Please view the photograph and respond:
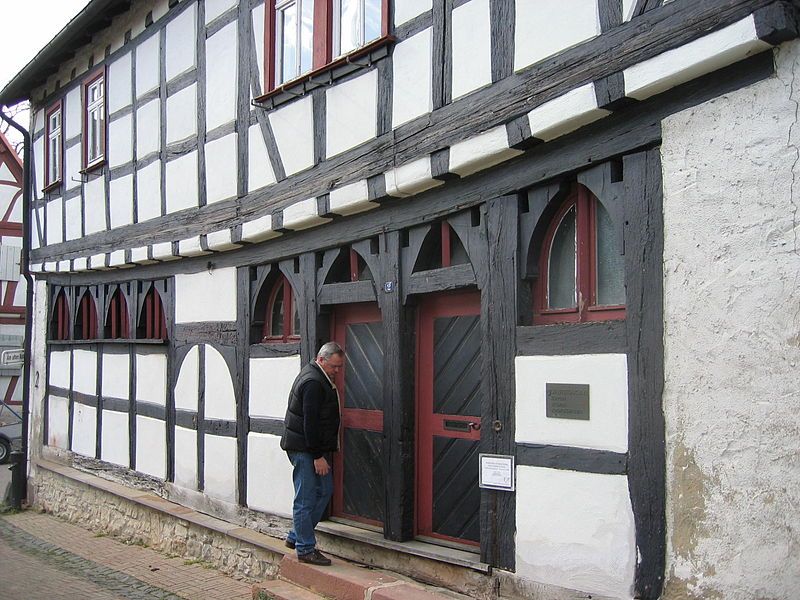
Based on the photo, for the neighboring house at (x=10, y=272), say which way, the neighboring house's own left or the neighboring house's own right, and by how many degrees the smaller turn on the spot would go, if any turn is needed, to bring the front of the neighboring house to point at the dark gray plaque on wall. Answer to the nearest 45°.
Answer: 0° — it already faces it

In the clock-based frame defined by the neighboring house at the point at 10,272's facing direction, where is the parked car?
The parked car is roughly at 12 o'clock from the neighboring house.

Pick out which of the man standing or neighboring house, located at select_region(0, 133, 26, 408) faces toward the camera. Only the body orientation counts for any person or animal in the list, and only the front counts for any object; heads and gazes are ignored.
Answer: the neighboring house

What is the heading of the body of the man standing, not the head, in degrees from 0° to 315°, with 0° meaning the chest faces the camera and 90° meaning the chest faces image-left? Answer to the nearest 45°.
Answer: approximately 270°

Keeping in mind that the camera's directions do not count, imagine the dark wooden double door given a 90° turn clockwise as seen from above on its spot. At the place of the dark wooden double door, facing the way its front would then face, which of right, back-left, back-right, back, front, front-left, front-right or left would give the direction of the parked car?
front

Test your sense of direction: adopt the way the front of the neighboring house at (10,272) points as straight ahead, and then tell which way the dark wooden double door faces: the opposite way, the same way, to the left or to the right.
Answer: to the right

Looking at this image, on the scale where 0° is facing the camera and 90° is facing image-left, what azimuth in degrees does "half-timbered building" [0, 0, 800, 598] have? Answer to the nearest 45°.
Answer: approximately 45°

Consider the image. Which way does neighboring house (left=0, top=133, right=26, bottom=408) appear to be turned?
toward the camera

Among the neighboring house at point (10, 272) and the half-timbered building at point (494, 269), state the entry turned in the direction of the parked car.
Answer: the neighboring house

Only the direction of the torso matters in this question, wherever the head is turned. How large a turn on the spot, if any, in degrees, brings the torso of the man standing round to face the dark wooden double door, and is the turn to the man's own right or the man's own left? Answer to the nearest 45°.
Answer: approximately 45° to the man's own right

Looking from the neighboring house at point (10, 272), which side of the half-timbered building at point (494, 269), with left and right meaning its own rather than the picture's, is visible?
right

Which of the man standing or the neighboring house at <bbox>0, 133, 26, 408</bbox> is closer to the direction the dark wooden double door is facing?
the man standing

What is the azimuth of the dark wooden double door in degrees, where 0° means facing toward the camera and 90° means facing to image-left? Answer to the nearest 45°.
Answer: approximately 45°

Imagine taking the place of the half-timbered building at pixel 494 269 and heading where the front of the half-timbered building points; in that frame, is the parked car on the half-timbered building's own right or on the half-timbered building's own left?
on the half-timbered building's own right

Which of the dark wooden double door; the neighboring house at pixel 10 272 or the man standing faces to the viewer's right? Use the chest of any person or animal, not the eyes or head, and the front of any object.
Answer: the man standing

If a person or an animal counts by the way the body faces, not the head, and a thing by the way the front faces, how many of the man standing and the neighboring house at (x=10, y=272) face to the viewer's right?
1
